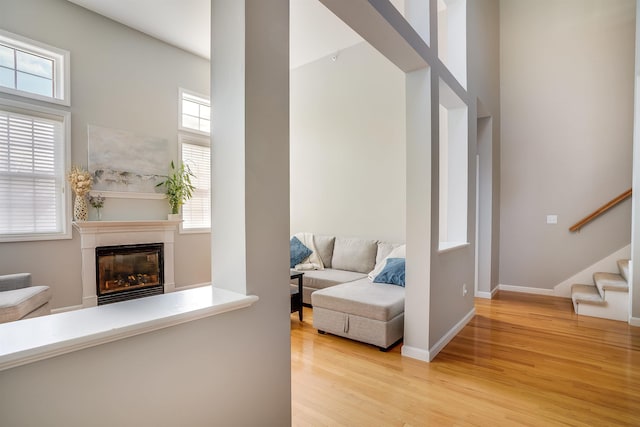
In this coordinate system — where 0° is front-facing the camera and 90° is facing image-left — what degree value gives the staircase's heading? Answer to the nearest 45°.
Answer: approximately 90°

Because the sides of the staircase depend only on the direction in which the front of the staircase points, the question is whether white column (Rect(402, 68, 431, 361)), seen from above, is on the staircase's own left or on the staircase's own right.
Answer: on the staircase's own left

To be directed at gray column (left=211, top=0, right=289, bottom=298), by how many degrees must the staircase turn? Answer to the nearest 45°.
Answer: approximately 90° to its left

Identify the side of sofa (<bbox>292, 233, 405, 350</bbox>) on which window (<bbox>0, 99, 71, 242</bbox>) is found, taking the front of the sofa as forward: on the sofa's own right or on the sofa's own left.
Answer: on the sofa's own right

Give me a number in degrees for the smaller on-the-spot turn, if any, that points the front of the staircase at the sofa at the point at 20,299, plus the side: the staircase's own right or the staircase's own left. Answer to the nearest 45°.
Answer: approximately 45° to the staircase's own left

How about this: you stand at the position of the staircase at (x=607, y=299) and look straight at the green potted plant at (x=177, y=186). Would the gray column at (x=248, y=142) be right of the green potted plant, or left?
left

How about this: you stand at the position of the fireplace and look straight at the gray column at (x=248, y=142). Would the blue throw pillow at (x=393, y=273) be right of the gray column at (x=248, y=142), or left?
left
